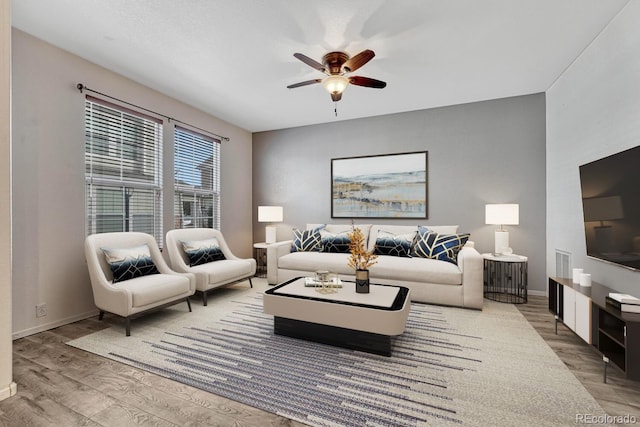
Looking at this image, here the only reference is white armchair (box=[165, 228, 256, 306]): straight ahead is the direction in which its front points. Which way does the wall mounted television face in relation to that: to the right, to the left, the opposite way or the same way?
the opposite way

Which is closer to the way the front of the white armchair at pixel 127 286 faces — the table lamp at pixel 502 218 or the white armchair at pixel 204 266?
the table lamp

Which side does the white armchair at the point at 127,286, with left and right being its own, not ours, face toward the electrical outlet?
back

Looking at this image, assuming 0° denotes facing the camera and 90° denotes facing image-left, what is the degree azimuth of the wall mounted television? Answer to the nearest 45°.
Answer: approximately 45°

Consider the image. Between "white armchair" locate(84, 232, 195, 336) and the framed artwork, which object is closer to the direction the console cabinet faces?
the white armchair

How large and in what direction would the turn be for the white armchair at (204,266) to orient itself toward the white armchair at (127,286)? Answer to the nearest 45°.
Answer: approximately 90° to its right

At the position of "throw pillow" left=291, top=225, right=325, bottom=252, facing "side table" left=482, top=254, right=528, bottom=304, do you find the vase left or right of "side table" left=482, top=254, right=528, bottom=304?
right
